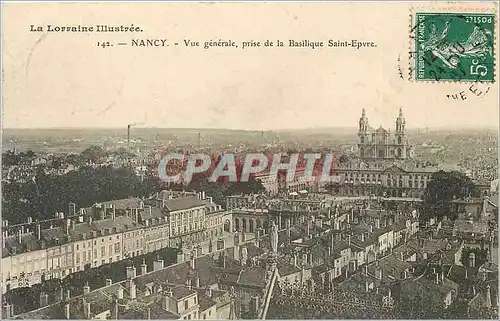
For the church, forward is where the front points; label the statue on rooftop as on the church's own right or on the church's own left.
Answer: on the church's own right

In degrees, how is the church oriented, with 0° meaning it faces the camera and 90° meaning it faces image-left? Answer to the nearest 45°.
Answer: approximately 0°
